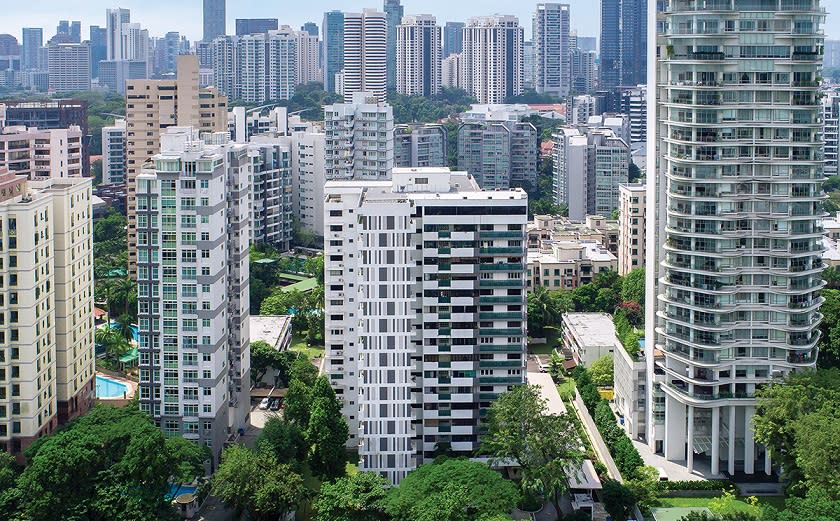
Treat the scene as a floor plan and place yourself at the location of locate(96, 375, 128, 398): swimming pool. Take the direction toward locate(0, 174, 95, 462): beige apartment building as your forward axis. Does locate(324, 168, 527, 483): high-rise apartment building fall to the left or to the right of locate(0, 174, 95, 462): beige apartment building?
left

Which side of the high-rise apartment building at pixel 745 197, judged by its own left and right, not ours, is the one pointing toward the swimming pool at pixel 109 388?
right

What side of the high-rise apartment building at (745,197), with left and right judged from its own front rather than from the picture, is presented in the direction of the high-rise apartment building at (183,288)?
right

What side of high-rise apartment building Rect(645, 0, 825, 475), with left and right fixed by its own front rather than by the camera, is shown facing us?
front

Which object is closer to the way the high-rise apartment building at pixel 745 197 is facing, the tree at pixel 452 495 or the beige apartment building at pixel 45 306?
the tree

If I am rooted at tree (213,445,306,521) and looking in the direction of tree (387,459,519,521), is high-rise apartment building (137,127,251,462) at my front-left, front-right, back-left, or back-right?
back-left

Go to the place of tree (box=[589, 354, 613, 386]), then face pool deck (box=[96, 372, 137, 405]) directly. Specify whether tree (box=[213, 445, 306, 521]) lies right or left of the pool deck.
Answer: left

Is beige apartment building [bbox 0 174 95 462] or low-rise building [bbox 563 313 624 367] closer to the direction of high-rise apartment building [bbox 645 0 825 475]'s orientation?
the beige apartment building

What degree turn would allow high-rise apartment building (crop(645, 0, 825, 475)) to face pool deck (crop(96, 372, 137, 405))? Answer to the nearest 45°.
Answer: approximately 90° to its right

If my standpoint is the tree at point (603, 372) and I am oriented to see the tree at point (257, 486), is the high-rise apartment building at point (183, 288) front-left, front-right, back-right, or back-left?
front-right
